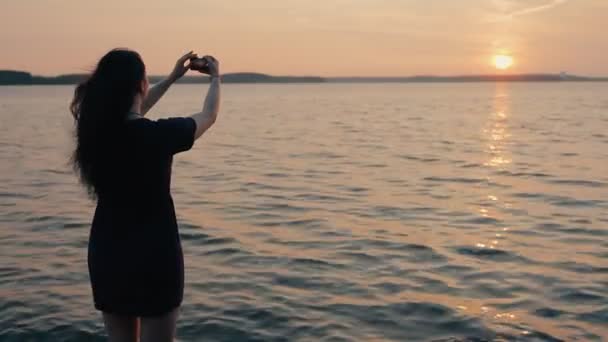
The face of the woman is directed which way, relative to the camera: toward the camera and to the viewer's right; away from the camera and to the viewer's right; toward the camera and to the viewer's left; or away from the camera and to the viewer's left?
away from the camera and to the viewer's right

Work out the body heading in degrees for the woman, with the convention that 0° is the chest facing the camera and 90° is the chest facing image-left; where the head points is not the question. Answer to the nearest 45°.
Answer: approximately 225°
